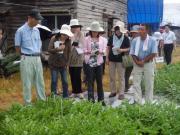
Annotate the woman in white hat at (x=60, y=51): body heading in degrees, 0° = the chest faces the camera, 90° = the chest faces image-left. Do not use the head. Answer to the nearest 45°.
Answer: approximately 0°

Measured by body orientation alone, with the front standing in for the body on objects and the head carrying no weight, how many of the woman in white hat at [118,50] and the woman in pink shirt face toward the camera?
2

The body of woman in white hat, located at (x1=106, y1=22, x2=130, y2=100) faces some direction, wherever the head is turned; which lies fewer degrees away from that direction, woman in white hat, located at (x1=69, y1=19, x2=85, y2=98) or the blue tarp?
the woman in white hat

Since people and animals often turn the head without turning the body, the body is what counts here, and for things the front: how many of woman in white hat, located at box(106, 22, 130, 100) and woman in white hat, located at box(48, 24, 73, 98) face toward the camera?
2

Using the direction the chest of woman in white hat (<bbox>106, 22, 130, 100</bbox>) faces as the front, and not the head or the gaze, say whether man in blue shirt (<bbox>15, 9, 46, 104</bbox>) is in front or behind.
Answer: in front

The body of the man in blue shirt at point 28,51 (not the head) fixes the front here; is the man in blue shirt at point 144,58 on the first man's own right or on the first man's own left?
on the first man's own left

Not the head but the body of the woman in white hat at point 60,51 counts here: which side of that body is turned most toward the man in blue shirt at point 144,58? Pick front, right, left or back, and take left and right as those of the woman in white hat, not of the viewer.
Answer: left

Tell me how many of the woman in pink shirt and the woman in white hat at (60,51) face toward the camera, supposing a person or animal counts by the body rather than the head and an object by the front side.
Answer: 2

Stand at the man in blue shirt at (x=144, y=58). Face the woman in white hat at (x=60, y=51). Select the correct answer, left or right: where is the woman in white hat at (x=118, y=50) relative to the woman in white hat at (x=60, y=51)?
right

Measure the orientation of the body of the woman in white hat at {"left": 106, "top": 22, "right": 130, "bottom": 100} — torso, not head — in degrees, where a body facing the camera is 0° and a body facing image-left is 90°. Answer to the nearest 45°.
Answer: approximately 0°
